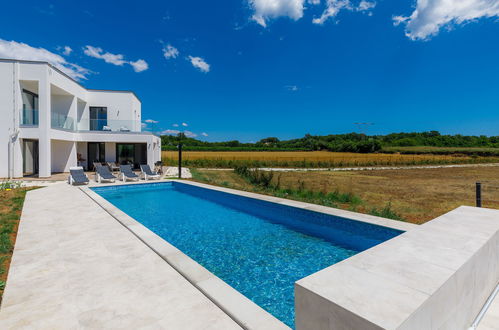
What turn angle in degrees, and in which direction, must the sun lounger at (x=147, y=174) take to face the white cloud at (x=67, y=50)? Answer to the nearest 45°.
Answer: approximately 180°

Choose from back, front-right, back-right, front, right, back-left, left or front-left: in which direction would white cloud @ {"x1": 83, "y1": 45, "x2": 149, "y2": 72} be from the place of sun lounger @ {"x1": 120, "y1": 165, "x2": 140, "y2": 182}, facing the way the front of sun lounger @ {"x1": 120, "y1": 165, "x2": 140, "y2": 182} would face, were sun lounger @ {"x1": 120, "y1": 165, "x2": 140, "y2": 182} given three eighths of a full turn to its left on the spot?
front

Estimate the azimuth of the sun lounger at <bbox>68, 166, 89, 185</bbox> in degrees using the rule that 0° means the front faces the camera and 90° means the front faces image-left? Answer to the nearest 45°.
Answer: approximately 315°

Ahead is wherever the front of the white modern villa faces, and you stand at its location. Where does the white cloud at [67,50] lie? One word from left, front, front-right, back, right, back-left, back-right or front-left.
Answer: back-left

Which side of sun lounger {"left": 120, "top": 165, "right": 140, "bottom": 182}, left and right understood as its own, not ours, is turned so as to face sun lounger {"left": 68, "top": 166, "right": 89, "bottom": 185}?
right

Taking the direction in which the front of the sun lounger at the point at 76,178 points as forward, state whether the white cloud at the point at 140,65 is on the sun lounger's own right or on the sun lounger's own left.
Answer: on the sun lounger's own left

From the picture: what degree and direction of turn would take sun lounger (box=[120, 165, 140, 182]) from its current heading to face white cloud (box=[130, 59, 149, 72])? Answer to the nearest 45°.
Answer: approximately 135° to its left

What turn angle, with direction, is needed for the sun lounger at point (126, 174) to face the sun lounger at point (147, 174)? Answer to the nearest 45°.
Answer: approximately 45° to its left

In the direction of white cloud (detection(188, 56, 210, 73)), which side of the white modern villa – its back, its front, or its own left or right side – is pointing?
left
